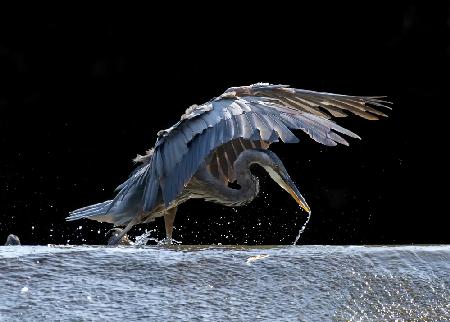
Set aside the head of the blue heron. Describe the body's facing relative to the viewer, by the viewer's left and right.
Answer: facing to the right of the viewer
